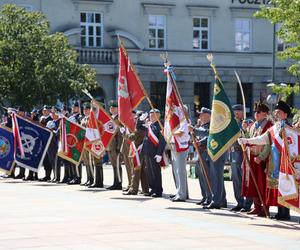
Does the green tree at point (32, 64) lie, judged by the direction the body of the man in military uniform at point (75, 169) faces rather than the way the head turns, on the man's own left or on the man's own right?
on the man's own right

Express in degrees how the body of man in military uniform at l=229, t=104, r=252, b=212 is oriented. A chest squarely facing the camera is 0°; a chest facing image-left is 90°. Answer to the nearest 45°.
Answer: approximately 45°

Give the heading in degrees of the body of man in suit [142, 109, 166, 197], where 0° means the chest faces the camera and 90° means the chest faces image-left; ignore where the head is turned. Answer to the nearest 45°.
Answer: approximately 45°

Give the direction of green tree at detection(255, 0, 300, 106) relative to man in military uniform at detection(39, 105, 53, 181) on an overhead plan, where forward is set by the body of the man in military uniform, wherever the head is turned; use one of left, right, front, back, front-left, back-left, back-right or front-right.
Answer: back-left

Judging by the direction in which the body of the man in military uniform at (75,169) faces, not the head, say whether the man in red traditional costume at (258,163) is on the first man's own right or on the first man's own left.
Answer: on the first man's own left

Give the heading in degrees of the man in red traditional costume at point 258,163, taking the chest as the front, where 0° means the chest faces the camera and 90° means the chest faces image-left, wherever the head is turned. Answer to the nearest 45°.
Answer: approximately 45°

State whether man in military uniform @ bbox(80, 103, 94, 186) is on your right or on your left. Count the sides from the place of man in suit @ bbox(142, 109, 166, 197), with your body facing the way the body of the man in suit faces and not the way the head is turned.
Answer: on your right

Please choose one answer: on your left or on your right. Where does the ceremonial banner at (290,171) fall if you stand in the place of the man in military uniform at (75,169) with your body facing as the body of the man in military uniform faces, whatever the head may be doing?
on your left

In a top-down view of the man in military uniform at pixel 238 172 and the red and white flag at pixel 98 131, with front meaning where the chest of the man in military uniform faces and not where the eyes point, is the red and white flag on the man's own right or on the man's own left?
on the man's own right

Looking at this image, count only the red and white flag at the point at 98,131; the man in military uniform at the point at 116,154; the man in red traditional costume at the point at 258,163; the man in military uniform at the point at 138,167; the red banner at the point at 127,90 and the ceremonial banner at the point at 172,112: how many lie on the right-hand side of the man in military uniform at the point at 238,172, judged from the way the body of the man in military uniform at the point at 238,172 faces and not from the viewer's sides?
5

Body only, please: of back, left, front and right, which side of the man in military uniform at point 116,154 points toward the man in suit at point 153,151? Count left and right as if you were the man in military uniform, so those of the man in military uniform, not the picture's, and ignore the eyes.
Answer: left
